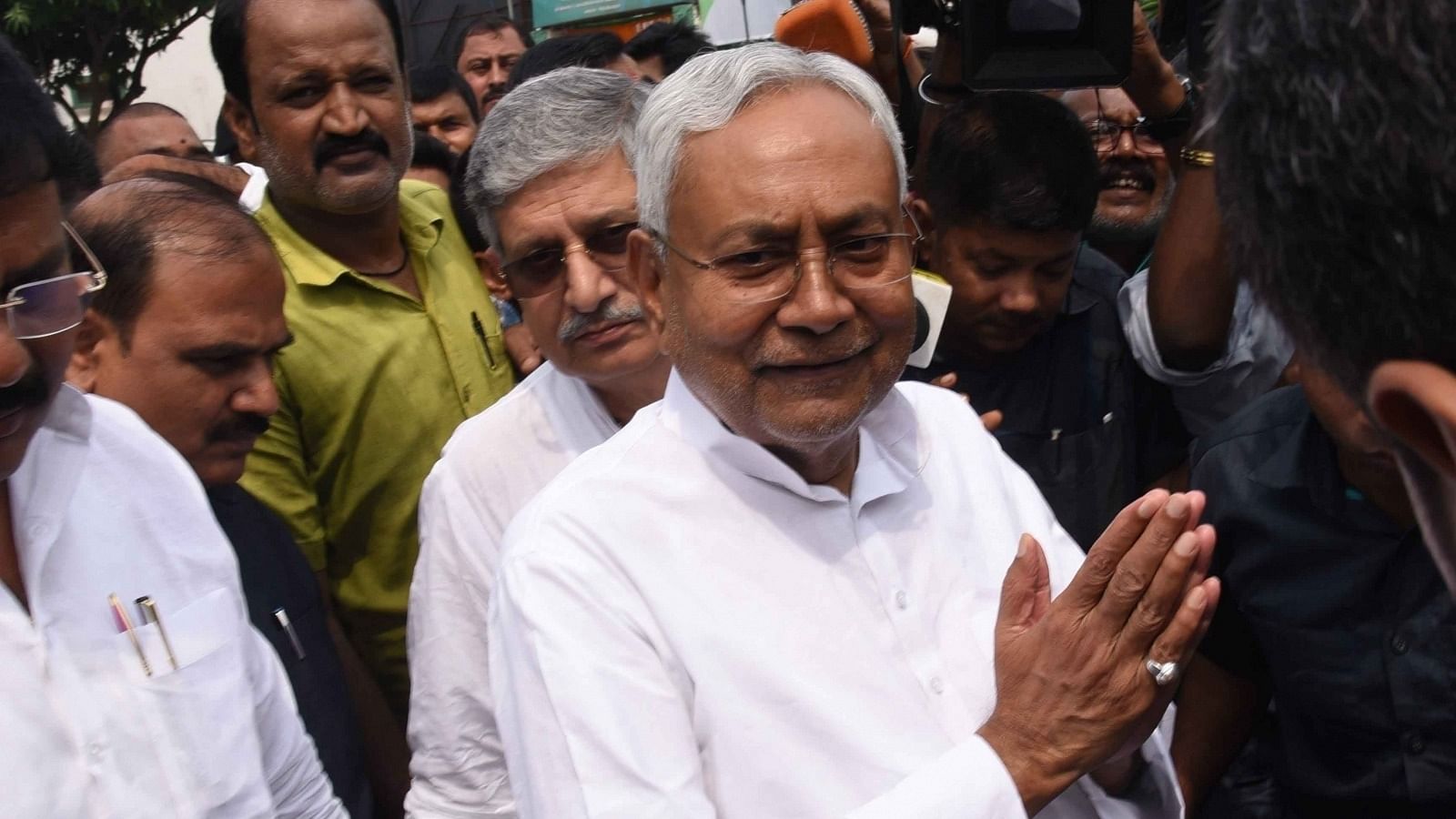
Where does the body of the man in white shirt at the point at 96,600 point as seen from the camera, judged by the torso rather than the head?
toward the camera

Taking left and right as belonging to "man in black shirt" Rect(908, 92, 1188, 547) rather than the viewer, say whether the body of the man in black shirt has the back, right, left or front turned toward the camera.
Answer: front

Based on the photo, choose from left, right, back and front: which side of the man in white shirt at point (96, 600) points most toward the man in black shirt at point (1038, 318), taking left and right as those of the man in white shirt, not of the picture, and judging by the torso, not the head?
left

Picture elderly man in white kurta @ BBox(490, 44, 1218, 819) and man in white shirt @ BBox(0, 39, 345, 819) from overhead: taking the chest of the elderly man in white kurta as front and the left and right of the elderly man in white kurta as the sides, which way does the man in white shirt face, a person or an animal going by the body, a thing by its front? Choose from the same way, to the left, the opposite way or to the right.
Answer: the same way

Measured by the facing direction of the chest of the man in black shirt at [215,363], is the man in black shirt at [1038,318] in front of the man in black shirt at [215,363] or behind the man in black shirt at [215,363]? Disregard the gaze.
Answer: in front

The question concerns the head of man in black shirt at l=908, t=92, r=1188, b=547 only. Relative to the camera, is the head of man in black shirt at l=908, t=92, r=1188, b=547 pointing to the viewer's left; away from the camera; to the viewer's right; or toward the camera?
toward the camera

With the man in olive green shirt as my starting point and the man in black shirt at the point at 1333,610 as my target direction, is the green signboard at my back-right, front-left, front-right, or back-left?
back-left

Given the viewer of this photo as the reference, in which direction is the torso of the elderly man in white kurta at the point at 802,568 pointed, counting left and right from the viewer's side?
facing the viewer and to the right of the viewer

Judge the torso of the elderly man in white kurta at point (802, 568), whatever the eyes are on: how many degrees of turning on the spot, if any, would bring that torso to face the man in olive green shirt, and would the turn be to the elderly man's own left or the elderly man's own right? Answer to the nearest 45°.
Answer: approximately 180°

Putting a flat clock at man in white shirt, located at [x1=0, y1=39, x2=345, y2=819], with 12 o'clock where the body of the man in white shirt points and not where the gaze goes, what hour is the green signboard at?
The green signboard is roughly at 7 o'clock from the man in white shirt.

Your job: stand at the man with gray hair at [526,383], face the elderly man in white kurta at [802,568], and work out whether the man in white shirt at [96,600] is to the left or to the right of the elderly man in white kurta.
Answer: right

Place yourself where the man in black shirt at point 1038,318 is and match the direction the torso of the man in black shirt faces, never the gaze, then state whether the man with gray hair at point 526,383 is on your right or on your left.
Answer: on your right

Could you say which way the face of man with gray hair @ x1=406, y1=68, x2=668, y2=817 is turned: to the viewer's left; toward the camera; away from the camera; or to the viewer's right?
toward the camera

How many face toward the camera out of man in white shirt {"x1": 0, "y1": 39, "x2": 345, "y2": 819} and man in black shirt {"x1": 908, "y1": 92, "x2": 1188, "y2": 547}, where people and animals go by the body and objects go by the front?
2

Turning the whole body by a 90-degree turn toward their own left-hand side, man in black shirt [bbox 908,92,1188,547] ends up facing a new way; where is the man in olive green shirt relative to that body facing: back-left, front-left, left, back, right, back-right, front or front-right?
back
